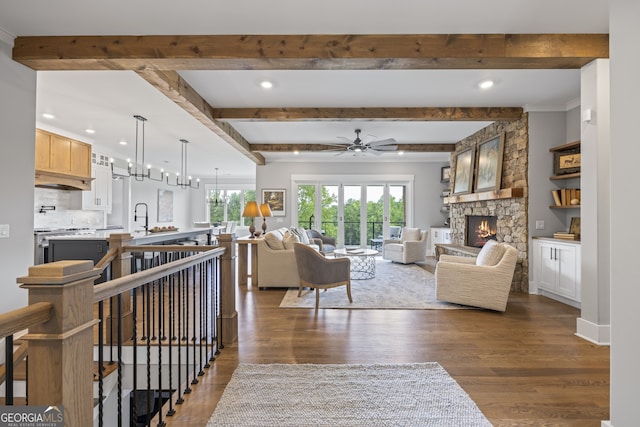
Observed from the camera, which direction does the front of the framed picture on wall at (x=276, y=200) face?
facing the viewer

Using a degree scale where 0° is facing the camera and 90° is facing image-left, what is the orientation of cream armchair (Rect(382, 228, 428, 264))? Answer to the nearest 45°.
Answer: approximately 45°

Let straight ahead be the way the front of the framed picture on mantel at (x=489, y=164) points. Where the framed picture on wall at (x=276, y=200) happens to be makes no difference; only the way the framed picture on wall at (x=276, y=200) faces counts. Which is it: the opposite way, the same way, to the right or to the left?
to the left

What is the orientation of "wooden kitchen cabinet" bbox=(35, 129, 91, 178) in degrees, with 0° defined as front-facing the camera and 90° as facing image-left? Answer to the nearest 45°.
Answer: approximately 315°

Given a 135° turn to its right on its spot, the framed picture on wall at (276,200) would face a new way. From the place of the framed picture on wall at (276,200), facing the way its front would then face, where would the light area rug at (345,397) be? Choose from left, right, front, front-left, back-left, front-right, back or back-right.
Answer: back-left

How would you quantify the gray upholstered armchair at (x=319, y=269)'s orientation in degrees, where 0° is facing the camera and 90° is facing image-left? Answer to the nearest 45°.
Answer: approximately 225°

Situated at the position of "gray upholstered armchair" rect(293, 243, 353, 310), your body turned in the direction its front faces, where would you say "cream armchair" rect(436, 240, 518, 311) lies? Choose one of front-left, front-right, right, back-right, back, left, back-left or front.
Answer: front-right

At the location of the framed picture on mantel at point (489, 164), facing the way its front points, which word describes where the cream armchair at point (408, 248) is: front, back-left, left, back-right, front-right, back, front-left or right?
right

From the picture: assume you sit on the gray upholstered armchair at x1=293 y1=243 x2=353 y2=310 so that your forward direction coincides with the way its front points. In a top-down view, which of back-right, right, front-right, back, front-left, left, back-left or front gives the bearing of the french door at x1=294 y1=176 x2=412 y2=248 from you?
front-left

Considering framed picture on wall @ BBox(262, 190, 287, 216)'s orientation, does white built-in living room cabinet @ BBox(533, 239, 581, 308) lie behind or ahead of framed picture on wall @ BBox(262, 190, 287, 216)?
ahead

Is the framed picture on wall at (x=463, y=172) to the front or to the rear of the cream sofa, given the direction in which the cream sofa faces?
to the front

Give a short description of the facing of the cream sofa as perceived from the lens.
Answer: facing to the right of the viewer

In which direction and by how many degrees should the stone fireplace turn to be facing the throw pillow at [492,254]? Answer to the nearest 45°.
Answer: approximately 45° to its left

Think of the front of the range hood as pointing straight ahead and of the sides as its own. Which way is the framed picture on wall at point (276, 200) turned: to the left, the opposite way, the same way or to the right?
to the right

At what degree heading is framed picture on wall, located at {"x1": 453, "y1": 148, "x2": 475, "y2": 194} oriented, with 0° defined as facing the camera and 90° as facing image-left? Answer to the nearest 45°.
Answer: approximately 45°

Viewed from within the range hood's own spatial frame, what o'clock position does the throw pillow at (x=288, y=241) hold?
The throw pillow is roughly at 12 o'clock from the range hood.
